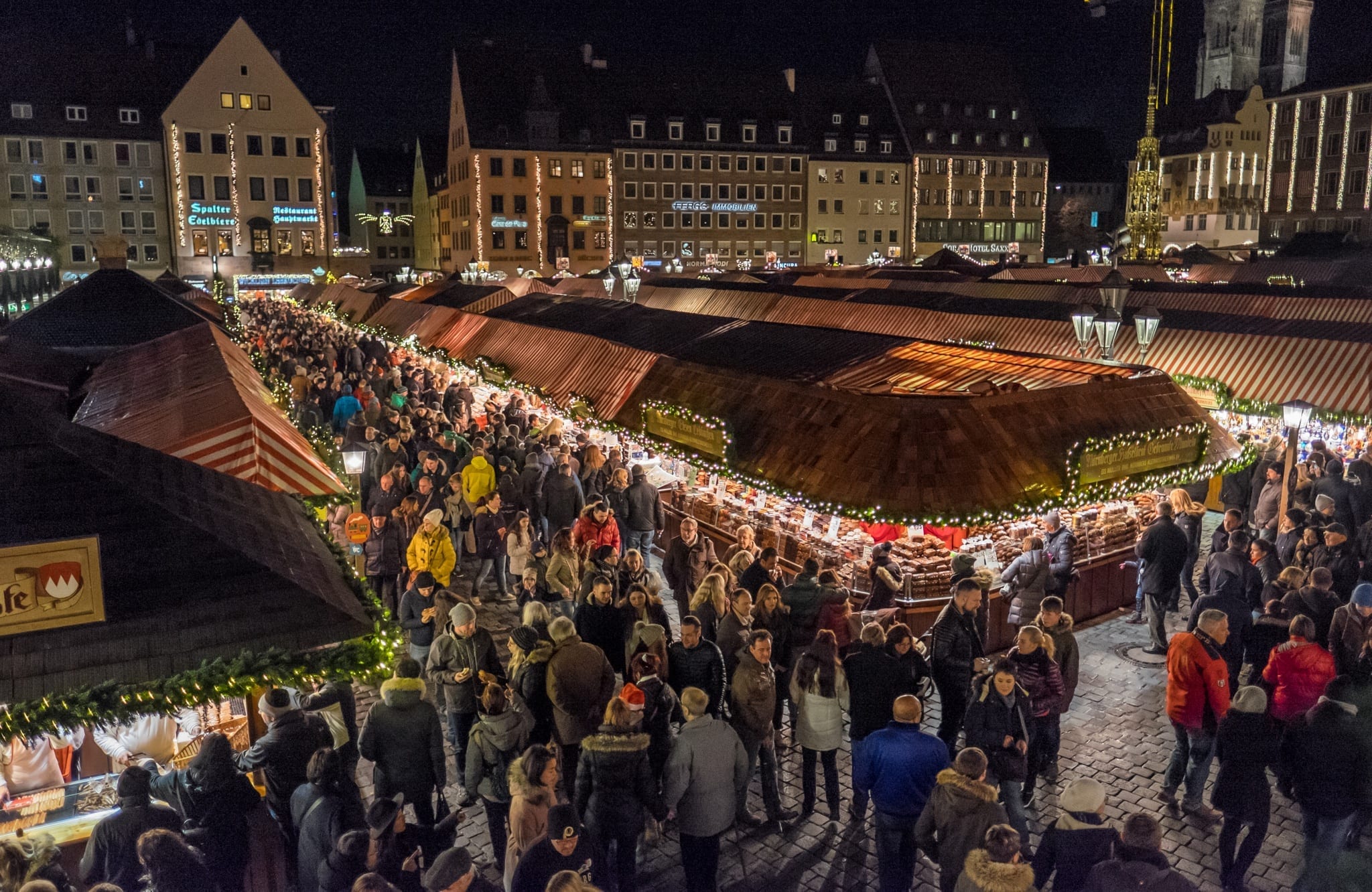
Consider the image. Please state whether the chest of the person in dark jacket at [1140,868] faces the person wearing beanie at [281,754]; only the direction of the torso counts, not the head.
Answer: no

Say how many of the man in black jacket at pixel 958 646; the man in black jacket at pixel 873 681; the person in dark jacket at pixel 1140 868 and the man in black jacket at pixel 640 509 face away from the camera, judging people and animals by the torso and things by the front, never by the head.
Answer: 3

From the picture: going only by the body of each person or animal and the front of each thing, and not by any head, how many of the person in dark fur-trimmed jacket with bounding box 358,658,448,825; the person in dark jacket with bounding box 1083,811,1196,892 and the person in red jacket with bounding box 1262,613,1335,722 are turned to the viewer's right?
0

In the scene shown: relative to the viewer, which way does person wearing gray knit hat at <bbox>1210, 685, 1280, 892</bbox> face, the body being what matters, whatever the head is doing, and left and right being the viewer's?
facing away from the viewer

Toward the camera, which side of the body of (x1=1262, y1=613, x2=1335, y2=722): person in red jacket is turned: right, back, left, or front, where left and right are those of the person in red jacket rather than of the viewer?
back

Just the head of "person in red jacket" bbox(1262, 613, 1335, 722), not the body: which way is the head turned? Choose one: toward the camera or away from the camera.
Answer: away from the camera

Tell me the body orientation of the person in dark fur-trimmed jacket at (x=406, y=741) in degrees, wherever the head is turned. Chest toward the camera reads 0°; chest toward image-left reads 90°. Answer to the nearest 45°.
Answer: approximately 180°

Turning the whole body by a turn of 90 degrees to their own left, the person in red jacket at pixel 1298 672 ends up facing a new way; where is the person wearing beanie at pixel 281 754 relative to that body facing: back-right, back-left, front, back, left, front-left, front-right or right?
front-left

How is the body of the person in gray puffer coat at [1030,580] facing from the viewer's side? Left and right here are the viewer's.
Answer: facing away from the viewer and to the left of the viewer

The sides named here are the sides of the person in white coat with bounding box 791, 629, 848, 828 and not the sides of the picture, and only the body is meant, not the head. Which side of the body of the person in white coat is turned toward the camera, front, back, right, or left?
back

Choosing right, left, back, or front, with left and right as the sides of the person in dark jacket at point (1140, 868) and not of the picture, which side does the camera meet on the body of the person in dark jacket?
back

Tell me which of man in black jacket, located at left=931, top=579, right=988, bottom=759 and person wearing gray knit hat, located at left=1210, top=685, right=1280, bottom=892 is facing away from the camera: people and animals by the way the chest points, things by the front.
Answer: the person wearing gray knit hat

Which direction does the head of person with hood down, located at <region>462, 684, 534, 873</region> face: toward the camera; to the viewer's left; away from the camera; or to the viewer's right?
away from the camera

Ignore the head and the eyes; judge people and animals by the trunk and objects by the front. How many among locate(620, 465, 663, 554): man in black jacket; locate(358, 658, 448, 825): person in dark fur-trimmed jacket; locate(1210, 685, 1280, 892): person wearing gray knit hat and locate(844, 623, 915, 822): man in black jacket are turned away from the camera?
4

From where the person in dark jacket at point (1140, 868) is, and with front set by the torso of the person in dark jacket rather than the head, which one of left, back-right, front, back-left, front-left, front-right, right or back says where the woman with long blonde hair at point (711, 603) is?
front-left

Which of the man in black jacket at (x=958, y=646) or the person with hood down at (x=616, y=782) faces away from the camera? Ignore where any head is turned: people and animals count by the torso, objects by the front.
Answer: the person with hood down
